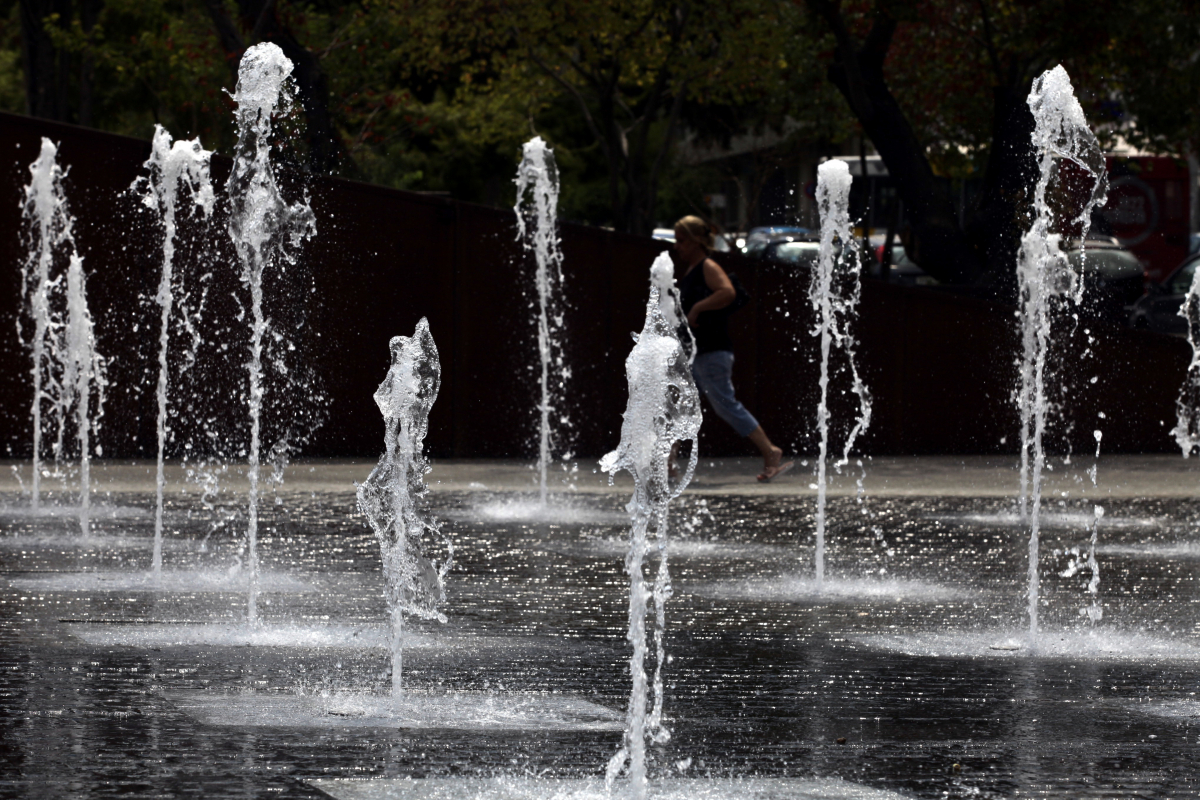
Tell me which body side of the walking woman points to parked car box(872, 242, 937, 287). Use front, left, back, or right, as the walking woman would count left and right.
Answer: right

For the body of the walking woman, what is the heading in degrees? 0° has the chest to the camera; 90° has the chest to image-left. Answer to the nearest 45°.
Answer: approximately 90°

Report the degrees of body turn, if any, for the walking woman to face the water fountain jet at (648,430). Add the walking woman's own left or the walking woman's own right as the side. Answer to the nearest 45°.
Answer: approximately 90° to the walking woman's own left

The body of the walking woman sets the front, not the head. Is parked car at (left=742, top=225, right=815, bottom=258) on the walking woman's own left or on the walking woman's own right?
on the walking woman's own right

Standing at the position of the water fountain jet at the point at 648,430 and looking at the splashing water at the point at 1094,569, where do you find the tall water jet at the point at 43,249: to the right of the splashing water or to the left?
left
